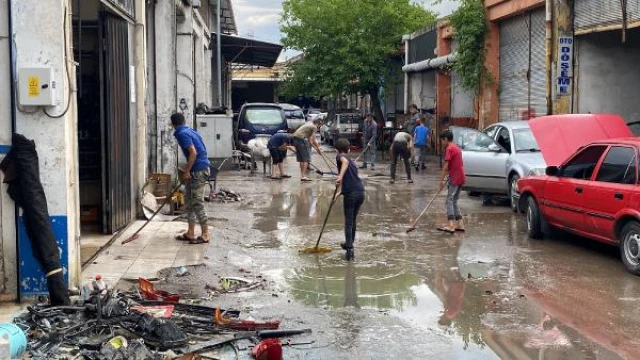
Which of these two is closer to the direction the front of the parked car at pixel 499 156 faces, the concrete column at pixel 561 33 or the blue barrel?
the blue barrel

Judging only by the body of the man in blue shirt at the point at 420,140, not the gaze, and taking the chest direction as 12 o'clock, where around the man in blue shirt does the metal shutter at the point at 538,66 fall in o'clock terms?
The metal shutter is roughly at 4 o'clock from the man in blue shirt.

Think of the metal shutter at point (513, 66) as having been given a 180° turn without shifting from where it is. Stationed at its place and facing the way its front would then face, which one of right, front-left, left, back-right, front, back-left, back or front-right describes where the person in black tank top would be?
back-right

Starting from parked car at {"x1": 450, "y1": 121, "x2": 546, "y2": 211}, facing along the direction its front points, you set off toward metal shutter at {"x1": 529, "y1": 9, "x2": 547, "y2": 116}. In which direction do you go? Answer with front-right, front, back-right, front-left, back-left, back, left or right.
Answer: back-left

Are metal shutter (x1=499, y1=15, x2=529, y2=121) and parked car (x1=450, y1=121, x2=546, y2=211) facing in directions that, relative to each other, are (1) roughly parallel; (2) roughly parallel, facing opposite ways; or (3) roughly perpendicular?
roughly perpendicular

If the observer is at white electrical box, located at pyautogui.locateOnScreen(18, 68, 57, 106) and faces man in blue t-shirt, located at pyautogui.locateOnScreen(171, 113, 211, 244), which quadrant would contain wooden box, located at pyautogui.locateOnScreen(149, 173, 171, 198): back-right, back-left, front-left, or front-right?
front-left
